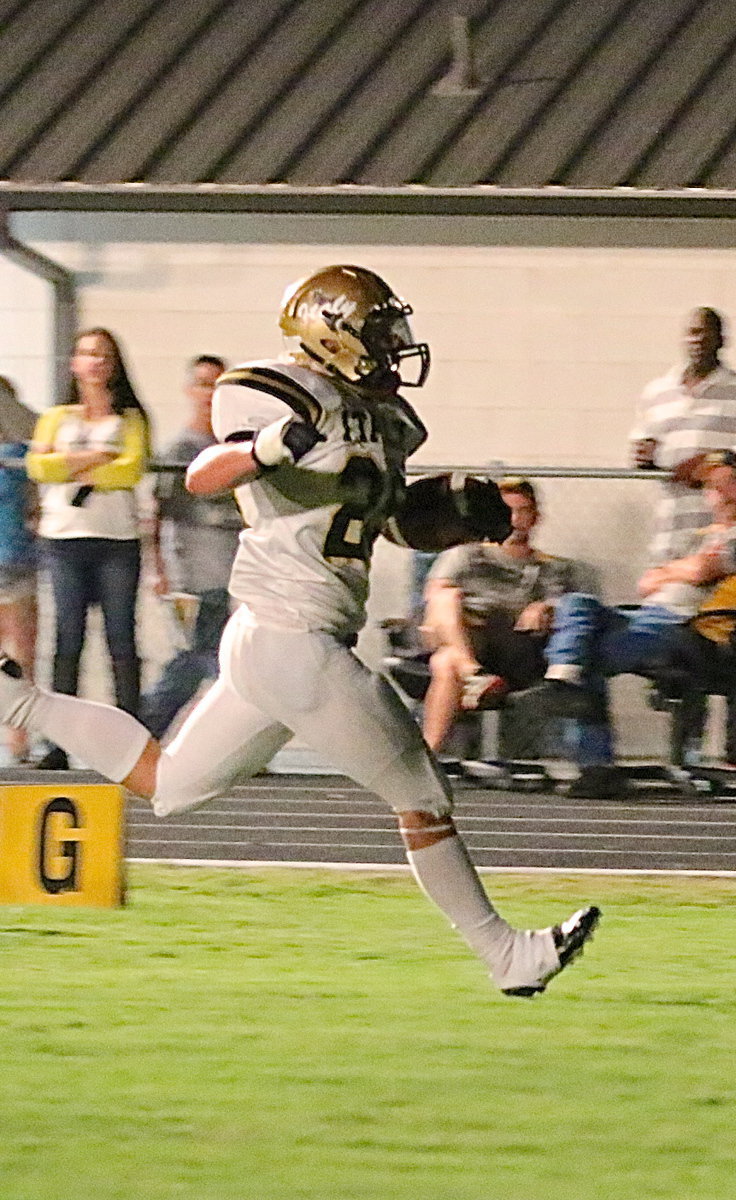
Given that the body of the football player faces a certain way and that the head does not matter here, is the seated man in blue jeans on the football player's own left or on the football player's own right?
on the football player's own left

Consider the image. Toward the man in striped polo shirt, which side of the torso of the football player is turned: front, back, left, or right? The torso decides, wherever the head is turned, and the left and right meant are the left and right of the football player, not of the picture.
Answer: left

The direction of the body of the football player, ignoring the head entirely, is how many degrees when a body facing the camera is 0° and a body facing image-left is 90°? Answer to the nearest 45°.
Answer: approximately 270°

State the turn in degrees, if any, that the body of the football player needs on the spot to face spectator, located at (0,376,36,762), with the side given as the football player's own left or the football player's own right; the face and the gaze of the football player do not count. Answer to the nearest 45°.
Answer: approximately 90° to the football player's own left

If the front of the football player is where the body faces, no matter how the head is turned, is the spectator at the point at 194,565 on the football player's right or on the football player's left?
on the football player's left

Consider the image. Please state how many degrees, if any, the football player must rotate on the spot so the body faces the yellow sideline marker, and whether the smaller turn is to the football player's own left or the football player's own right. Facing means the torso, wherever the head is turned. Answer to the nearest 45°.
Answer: approximately 135° to the football player's own left
